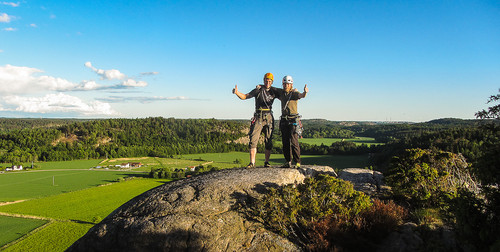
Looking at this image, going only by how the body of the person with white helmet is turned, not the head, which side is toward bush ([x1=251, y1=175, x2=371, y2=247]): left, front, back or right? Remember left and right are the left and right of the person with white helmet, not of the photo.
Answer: front

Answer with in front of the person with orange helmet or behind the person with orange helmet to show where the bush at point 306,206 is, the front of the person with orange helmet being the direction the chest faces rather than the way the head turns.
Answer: in front

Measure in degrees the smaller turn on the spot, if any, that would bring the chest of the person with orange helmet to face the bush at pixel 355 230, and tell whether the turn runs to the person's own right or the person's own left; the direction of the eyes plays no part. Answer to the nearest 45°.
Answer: approximately 45° to the person's own left

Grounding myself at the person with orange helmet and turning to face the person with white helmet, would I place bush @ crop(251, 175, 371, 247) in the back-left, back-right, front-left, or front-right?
front-right

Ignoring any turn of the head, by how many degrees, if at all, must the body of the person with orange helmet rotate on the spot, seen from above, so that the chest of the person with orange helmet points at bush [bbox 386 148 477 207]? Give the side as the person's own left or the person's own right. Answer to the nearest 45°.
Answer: approximately 90° to the person's own left

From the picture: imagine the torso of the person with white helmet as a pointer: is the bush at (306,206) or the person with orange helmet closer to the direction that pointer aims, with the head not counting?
the bush

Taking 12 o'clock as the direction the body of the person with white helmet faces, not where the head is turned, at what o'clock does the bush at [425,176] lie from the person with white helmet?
The bush is roughly at 9 o'clock from the person with white helmet.

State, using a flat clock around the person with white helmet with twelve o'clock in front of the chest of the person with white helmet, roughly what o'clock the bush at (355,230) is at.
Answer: The bush is roughly at 11 o'clock from the person with white helmet.

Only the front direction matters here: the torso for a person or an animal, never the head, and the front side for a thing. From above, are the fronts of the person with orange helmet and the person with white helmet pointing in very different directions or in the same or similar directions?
same or similar directions

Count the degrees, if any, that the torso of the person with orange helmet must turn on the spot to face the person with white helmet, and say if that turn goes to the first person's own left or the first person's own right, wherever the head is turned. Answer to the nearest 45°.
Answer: approximately 90° to the first person's own left

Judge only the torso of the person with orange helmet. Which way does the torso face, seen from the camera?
toward the camera
